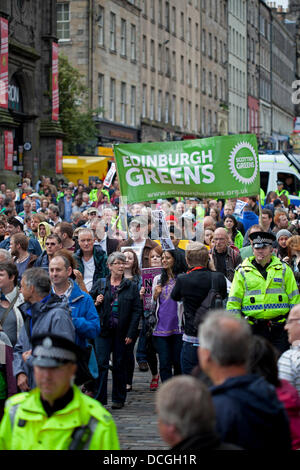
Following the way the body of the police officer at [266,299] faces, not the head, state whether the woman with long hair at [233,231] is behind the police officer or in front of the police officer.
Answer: behind

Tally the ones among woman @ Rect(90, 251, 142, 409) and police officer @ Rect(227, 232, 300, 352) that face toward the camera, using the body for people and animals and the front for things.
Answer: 2

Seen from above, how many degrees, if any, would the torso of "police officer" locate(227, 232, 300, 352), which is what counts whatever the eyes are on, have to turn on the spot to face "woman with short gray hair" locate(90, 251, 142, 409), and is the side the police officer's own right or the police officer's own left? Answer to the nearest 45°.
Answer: approximately 135° to the police officer's own right

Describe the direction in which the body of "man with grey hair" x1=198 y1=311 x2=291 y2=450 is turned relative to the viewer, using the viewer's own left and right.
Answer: facing away from the viewer and to the left of the viewer

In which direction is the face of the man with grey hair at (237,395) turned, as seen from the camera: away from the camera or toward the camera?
away from the camera

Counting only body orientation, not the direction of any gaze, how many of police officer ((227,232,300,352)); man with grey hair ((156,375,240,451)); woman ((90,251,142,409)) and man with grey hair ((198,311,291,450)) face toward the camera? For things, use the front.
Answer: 2

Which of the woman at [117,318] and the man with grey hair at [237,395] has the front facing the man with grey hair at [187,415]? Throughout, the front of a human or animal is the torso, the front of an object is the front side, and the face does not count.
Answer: the woman

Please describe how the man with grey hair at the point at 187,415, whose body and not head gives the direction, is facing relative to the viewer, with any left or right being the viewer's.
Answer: facing away from the viewer and to the left of the viewer
